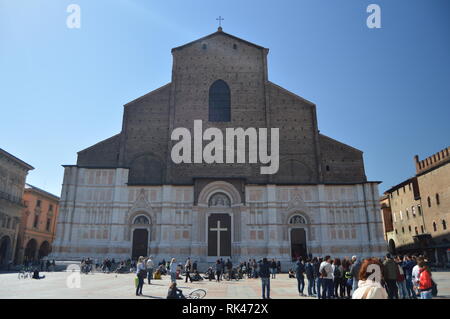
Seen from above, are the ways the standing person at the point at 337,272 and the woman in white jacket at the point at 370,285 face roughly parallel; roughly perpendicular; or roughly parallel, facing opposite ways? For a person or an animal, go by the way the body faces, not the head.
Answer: roughly parallel

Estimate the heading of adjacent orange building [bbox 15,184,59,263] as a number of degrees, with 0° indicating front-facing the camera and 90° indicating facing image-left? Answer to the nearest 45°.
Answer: approximately 315°

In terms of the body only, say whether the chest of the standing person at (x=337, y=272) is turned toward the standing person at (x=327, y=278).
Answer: no

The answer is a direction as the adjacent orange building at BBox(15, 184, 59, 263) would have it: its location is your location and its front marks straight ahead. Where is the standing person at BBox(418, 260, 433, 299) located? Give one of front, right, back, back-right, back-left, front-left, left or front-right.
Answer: front-right

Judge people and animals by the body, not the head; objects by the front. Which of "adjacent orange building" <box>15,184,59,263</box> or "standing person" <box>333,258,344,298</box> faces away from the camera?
the standing person

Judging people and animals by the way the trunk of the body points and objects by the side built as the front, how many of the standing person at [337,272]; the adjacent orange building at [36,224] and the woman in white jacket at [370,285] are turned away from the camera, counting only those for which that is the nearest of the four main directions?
2

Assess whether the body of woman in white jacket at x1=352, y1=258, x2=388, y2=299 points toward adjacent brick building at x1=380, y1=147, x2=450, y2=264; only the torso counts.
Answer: yes

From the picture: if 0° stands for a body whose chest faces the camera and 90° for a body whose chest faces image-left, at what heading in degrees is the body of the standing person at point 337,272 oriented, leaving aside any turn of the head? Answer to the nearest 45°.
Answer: approximately 180°

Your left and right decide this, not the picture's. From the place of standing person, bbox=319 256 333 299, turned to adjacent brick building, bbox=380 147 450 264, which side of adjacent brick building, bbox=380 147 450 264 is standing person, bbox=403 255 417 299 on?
right

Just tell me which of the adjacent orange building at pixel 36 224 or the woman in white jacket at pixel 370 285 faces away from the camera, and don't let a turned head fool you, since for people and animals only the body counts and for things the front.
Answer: the woman in white jacket

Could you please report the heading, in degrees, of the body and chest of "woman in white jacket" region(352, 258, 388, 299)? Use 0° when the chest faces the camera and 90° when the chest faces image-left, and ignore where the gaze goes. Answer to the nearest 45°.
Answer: approximately 180°

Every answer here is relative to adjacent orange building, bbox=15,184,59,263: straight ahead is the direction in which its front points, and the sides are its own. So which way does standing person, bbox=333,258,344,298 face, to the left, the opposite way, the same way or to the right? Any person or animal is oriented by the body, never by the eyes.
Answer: to the left

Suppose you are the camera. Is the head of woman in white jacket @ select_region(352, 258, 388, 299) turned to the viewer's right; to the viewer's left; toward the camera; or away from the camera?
away from the camera

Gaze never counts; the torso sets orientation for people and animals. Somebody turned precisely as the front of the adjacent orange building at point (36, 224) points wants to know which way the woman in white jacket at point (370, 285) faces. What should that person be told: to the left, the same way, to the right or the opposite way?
to the left

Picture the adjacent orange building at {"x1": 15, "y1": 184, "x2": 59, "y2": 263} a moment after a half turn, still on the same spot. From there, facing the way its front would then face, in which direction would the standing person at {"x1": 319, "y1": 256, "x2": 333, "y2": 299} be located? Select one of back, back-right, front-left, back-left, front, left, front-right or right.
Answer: back-left

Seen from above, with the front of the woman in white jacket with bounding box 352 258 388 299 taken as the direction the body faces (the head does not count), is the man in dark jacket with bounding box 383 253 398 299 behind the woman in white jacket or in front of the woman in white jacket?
in front
